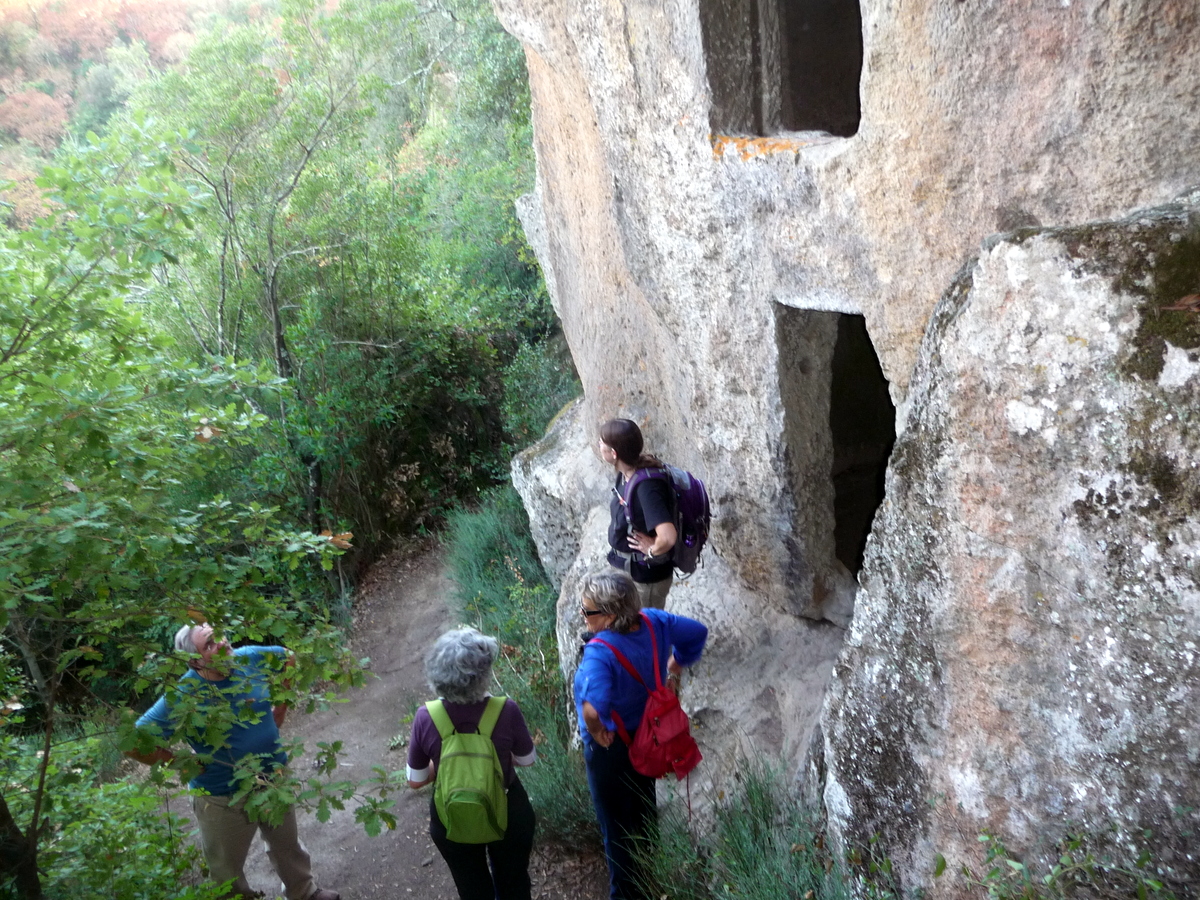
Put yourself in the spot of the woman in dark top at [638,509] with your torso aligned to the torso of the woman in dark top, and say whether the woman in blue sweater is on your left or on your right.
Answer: on your left

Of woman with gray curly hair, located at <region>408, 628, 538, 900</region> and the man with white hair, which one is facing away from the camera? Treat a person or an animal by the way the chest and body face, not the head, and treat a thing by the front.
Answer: the woman with gray curly hair

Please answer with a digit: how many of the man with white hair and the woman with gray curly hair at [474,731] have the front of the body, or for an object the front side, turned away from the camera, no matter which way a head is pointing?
1

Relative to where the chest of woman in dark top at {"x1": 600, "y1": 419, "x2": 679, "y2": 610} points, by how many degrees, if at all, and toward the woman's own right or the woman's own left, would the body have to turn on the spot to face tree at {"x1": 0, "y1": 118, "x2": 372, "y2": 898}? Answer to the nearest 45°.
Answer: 0° — they already face it

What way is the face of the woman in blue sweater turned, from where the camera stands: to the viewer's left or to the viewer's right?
to the viewer's left

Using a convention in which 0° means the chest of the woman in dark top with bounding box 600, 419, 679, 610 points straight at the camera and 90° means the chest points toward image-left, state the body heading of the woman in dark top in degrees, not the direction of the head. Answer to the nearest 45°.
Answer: approximately 90°

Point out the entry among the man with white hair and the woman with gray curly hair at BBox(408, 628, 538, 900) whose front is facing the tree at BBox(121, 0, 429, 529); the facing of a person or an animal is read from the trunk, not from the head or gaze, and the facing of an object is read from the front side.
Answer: the woman with gray curly hair

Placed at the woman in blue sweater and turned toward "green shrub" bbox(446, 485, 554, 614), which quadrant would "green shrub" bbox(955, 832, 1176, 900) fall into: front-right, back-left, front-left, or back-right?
back-right

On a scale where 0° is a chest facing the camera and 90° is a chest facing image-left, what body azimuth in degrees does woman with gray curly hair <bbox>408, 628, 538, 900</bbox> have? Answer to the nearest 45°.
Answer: approximately 180°
